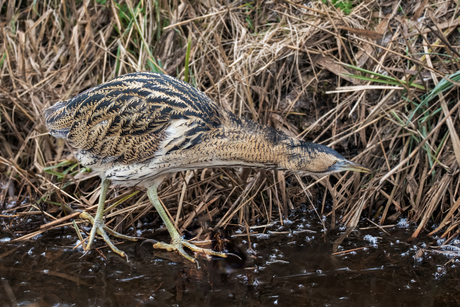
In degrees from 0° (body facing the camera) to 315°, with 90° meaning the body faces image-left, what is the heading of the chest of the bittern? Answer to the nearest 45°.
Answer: approximately 270°
